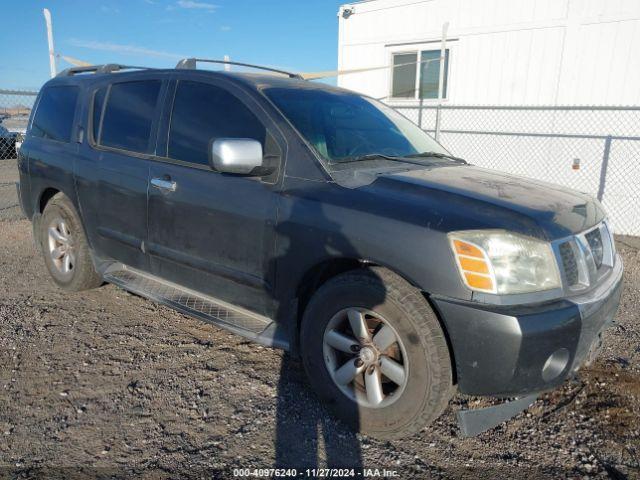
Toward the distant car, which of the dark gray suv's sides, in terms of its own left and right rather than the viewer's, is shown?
back

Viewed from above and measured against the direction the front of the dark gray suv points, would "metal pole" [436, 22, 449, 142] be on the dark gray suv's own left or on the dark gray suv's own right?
on the dark gray suv's own left

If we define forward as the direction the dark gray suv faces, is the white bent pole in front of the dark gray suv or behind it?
behind

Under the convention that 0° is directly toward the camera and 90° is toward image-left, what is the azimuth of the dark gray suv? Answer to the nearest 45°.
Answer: approximately 315°

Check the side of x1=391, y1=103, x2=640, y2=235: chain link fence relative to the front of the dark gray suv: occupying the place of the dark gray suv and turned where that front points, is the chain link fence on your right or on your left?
on your left

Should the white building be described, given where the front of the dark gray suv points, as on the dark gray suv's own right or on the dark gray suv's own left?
on the dark gray suv's own left
